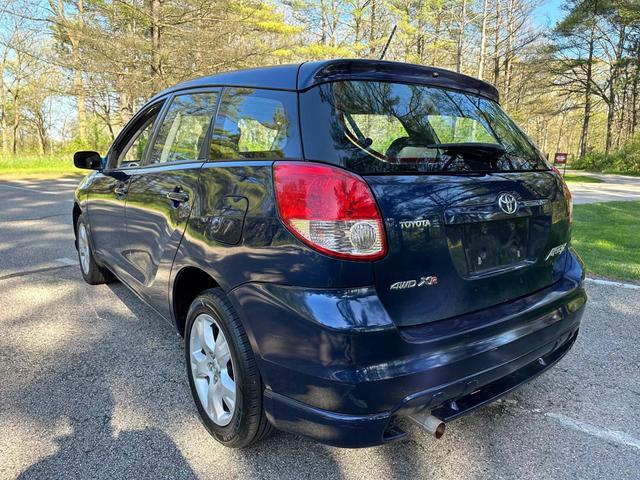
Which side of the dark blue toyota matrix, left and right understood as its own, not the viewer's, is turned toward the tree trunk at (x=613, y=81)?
right

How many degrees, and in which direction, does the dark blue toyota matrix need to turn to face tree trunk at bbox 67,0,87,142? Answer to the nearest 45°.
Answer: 0° — it already faces it

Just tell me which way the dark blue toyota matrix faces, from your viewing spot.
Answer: facing away from the viewer and to the left of the viewer

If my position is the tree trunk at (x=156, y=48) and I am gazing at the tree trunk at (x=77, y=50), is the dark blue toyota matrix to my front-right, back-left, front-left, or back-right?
back-left
